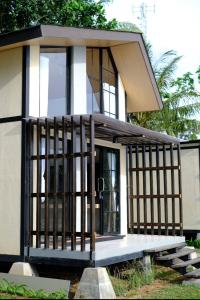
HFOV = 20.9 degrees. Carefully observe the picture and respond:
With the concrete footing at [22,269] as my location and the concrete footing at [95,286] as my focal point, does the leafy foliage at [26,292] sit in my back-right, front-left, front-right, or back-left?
front-right

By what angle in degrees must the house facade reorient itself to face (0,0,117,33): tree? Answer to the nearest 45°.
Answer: approximately 135° to its left

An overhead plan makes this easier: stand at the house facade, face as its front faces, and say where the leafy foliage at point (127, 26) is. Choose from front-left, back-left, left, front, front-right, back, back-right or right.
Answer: back-left

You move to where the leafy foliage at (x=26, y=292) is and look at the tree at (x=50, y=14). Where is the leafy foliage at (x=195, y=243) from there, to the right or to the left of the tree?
right

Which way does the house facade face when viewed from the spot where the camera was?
facing the viewer and to the right of the viewer

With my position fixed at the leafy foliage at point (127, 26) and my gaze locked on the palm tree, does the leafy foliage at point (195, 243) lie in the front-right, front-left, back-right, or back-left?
front-right

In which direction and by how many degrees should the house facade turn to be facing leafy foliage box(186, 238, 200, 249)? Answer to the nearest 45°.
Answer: approximately 90° to its left

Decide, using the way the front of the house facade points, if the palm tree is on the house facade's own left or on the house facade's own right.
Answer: on the house facade's own left

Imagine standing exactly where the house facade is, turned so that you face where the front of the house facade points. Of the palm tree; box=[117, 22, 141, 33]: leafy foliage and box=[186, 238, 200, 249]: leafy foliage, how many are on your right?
0
